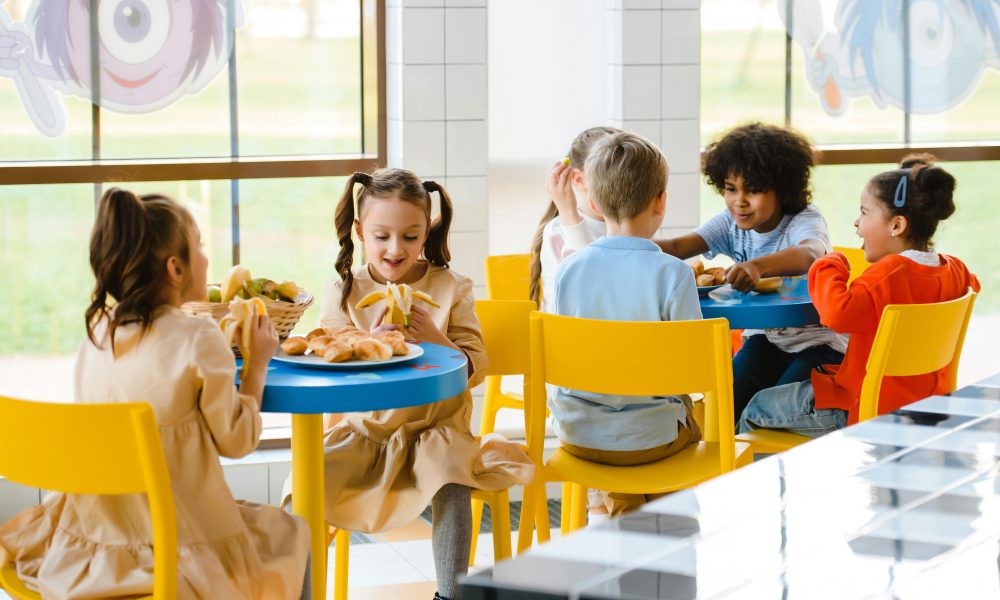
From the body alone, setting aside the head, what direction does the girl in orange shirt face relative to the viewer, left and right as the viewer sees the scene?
facing away from the viewer and to the left of the viewer

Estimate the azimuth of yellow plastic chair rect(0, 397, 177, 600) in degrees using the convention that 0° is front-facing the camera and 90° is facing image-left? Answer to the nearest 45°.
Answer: approximately 225°

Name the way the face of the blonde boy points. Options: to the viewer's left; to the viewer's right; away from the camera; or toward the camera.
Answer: away from the camera

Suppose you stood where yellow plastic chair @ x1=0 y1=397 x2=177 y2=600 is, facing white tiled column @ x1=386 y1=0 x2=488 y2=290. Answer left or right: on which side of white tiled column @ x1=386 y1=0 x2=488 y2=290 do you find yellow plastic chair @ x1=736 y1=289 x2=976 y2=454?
right
